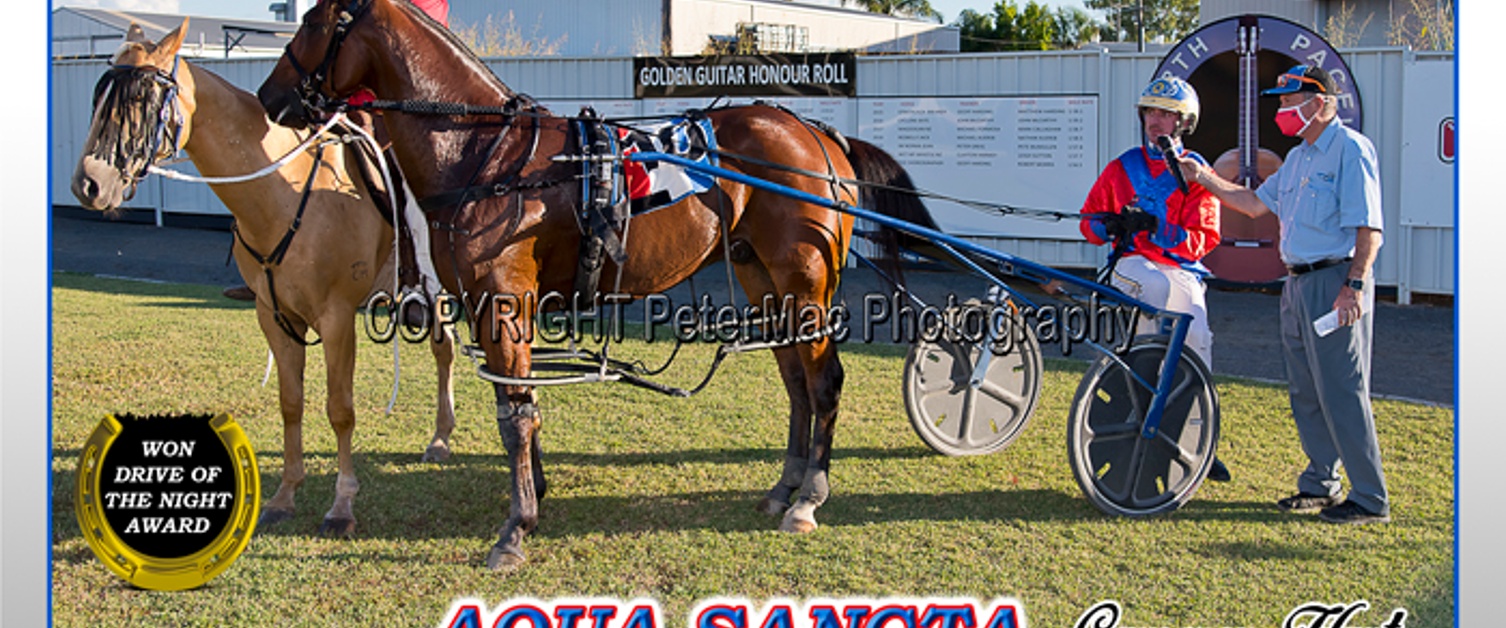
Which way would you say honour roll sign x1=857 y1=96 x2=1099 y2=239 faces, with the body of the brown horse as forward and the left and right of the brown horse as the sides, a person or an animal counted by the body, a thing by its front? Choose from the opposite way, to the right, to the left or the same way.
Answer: to the left

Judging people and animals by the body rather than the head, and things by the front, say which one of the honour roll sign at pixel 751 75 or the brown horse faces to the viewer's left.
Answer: the brown horse

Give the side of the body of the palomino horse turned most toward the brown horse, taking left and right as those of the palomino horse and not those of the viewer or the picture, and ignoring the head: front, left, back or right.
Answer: left

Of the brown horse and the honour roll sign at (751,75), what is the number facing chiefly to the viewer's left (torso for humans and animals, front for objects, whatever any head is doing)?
1

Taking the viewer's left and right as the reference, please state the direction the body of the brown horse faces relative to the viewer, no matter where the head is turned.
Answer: facing to the left of the viewer

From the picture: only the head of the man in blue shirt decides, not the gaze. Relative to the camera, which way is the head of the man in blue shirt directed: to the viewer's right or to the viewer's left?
to the viewer's left

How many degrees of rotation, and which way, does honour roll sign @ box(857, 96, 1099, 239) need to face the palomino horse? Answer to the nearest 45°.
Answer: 0° — it already faces it

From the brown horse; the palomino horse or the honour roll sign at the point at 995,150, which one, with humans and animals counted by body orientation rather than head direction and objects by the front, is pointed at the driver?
the honour roll sign

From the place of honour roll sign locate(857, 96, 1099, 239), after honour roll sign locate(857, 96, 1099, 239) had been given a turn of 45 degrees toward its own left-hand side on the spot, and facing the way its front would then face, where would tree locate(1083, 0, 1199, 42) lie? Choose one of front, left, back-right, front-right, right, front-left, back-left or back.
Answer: back-left

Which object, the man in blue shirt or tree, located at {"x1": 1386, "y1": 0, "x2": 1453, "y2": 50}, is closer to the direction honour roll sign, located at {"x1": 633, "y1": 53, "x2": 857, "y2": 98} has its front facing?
the man in blue shirt
